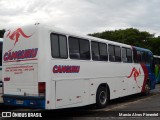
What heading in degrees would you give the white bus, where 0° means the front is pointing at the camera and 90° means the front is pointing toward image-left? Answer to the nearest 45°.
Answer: approximately 225°
